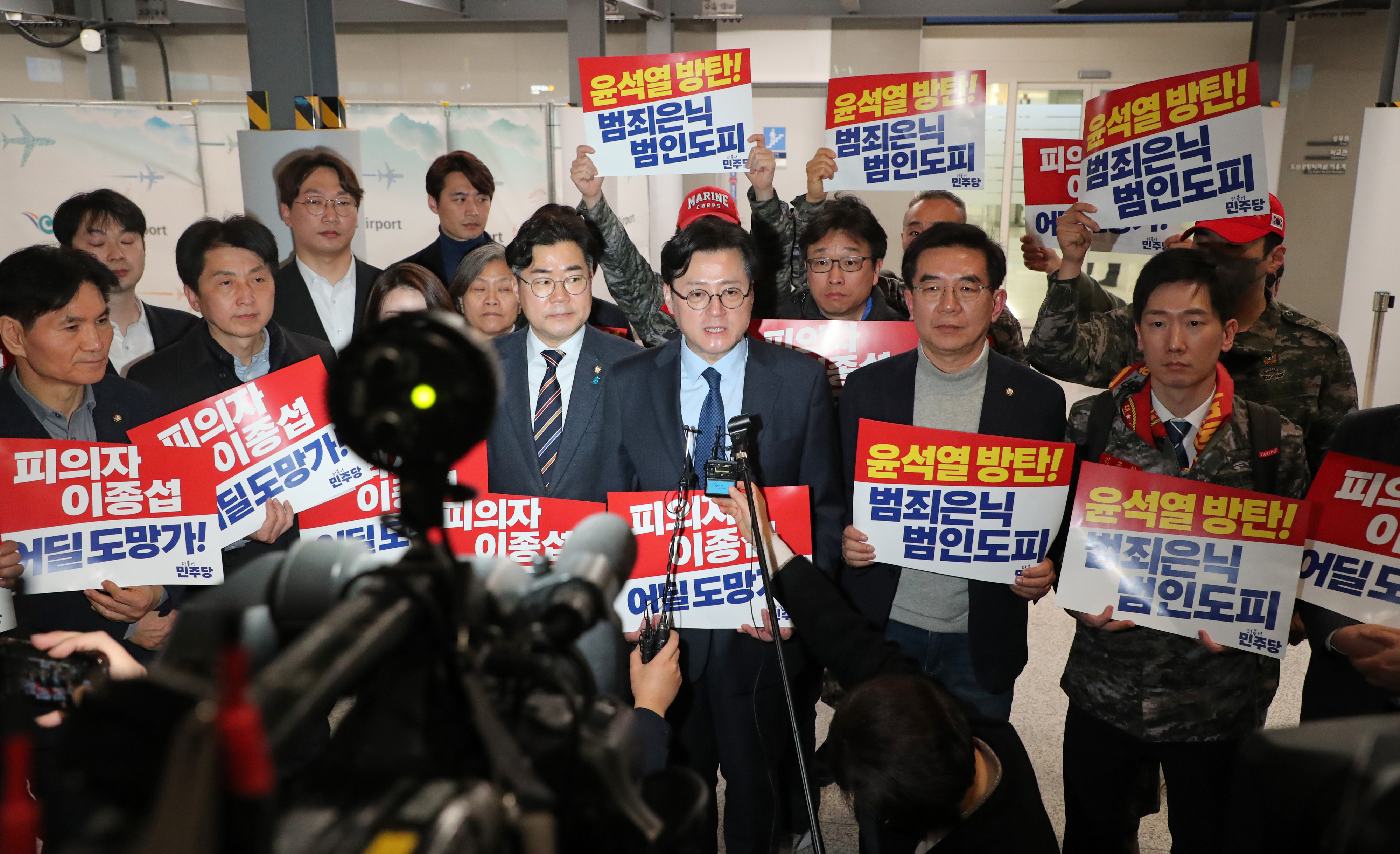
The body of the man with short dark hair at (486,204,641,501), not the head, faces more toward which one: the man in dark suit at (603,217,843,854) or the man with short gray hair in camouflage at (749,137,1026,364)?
the man in dark suit

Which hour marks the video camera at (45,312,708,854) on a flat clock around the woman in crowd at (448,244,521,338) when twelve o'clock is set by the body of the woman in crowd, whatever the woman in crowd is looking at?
The video camera is roughly at 12 o'clock from the woman in crowd.

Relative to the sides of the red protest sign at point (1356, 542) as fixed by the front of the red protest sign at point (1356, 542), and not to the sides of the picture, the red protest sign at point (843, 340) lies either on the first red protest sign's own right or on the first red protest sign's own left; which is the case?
on the first red protest sign's own right

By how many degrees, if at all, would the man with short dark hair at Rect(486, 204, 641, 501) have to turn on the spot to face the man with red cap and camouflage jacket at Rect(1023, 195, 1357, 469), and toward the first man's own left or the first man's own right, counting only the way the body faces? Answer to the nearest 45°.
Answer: approximately 90° to the first man's own left

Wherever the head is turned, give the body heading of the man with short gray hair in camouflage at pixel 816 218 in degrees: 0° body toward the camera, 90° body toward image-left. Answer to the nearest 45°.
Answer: approximately 0°

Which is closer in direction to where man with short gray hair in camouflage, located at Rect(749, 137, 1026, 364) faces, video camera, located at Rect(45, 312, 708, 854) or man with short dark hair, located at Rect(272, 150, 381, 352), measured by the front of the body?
the video camera

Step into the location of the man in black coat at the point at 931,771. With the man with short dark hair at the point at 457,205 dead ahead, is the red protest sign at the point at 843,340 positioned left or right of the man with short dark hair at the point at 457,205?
right

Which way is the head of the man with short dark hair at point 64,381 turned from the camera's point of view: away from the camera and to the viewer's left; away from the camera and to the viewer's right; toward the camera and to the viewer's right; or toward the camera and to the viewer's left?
toward the camera and to the viewer's right

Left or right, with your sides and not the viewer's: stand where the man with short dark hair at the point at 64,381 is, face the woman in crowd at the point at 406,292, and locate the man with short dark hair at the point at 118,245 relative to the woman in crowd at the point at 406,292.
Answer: left
